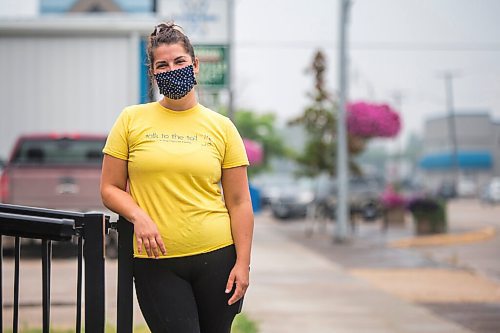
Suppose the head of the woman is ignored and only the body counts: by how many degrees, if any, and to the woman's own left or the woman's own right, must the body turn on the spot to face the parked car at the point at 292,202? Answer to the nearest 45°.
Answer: approximately 180°

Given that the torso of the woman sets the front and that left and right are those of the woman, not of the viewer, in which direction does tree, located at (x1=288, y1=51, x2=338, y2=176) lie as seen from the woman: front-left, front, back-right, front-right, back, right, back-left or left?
back

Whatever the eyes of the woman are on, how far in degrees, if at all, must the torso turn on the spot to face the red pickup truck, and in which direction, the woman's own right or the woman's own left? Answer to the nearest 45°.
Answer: approximately 180°

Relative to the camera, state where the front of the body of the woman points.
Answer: toward the camera

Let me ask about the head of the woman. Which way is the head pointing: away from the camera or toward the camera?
toward the camera
